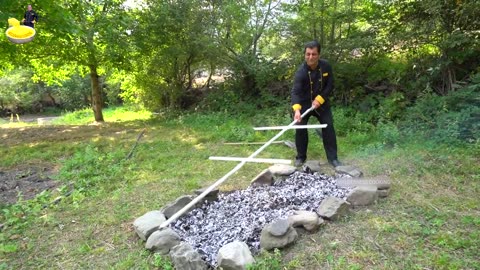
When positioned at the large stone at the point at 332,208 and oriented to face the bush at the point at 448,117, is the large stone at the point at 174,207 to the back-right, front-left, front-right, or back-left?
back-left

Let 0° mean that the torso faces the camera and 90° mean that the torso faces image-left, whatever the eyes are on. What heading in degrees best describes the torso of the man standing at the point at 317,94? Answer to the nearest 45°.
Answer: approximately 0°

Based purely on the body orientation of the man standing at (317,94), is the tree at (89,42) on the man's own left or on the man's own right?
on the man's own right

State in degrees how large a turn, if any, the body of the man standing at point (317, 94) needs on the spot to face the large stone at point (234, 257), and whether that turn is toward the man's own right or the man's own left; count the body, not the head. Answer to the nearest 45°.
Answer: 0° — they already face it

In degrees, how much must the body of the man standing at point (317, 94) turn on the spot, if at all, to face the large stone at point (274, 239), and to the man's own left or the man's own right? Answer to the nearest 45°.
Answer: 0° — they already face it
